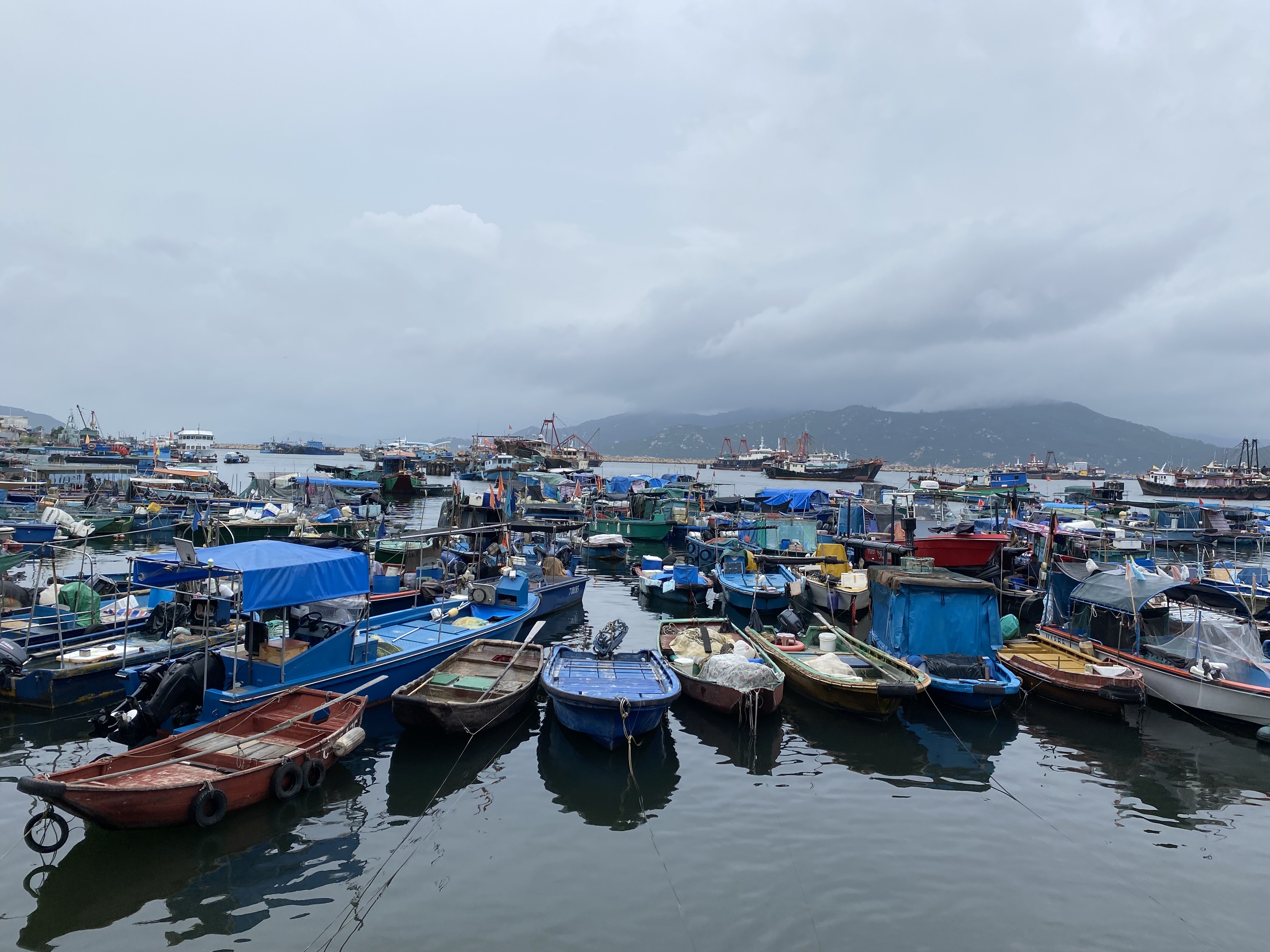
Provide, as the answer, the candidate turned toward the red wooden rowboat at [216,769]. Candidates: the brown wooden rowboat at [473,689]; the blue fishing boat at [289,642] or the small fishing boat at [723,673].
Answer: the brown wooden rowboat

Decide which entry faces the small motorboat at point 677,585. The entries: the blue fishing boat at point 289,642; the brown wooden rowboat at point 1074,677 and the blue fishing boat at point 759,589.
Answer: the blue fishing boat at point 289,642

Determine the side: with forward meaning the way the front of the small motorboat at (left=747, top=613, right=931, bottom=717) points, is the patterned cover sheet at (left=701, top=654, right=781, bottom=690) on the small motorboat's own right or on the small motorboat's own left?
on the small motorboat's own right

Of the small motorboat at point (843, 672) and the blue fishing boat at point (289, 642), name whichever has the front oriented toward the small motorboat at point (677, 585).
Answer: the blue fishing boat

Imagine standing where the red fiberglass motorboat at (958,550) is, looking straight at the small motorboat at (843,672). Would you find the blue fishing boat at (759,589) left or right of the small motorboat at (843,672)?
right

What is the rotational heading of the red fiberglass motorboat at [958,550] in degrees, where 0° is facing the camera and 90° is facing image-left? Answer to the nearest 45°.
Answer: approximately 270°

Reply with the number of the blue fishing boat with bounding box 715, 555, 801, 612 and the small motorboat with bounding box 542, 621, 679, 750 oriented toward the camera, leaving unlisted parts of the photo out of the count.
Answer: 2

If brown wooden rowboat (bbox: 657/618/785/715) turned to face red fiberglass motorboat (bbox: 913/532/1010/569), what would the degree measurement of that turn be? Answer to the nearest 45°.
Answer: approximately 90° to its left

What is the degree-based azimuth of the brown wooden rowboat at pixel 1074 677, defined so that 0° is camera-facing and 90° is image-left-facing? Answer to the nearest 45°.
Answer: approximately 315°

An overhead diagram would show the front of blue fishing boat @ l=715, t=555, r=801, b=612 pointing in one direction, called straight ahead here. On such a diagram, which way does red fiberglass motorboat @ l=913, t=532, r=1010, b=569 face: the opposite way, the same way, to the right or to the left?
to the left
